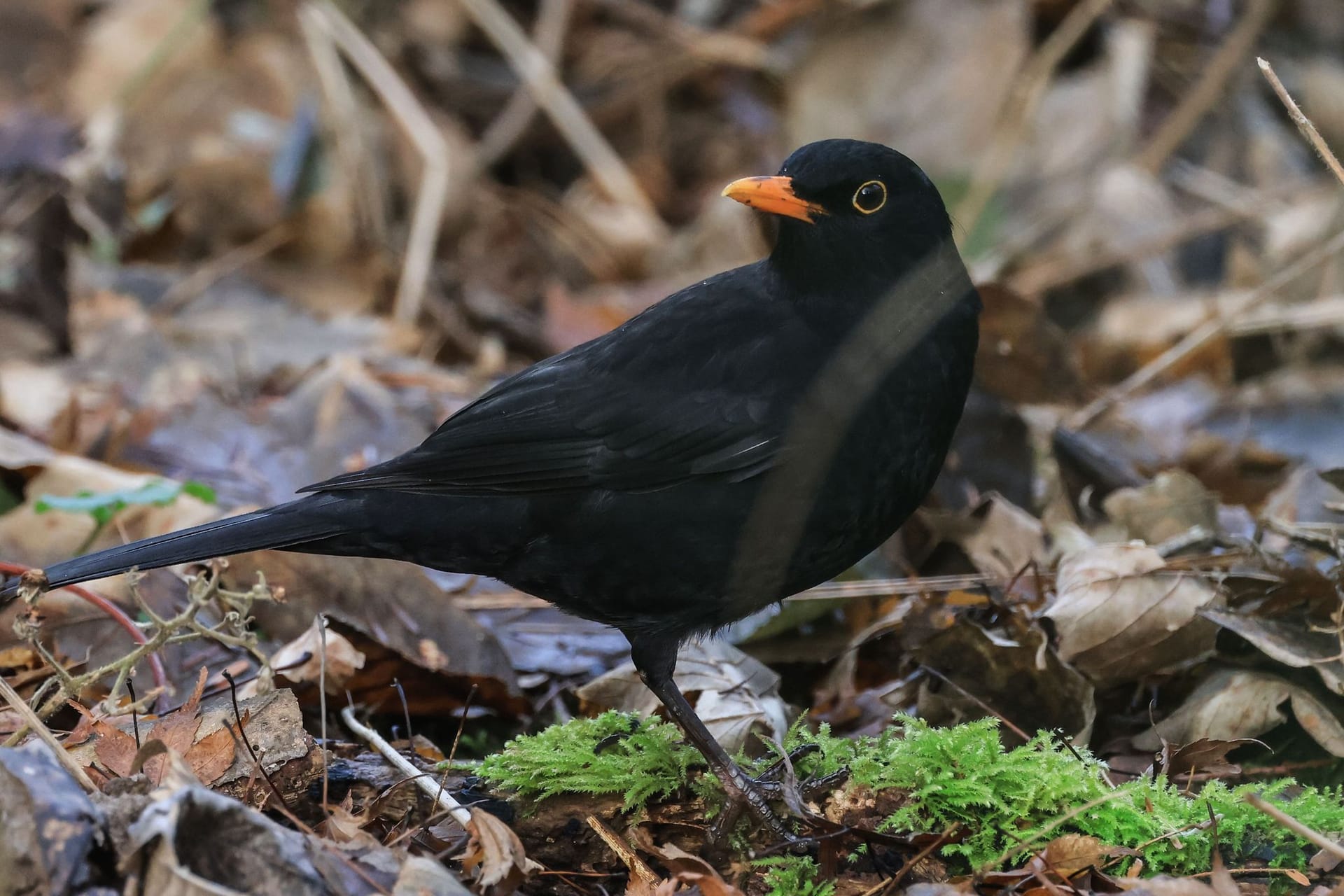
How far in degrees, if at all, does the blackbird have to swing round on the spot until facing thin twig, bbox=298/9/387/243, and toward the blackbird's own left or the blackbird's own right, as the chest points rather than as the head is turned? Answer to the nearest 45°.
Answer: approximately 90° to the blackbird's own left

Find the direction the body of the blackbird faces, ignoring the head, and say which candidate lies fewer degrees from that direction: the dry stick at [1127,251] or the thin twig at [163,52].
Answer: the dry stick

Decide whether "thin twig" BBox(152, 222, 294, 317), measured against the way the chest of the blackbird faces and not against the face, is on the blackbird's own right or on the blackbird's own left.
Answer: on the blackbird's own left

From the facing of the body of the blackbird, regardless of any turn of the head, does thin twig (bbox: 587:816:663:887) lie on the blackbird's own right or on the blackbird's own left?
on the blackbird's own right

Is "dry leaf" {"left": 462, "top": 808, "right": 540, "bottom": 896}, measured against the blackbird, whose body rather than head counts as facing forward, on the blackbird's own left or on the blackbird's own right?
on the blackbird's own right

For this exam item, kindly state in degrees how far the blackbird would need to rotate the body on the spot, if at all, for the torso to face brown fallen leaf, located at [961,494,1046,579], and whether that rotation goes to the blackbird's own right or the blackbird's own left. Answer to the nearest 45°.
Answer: approximately 45° to the blackbird's own left

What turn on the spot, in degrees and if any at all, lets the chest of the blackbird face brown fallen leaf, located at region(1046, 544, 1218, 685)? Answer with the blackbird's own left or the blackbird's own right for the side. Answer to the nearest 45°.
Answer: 0° — it already faces it

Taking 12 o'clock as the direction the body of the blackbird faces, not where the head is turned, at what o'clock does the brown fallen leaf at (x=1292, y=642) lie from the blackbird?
The brown fallen leaf is roughly at 1 o'clock from the blackbird.

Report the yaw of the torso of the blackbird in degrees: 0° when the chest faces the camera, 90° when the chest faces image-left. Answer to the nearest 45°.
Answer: approximately 270°
